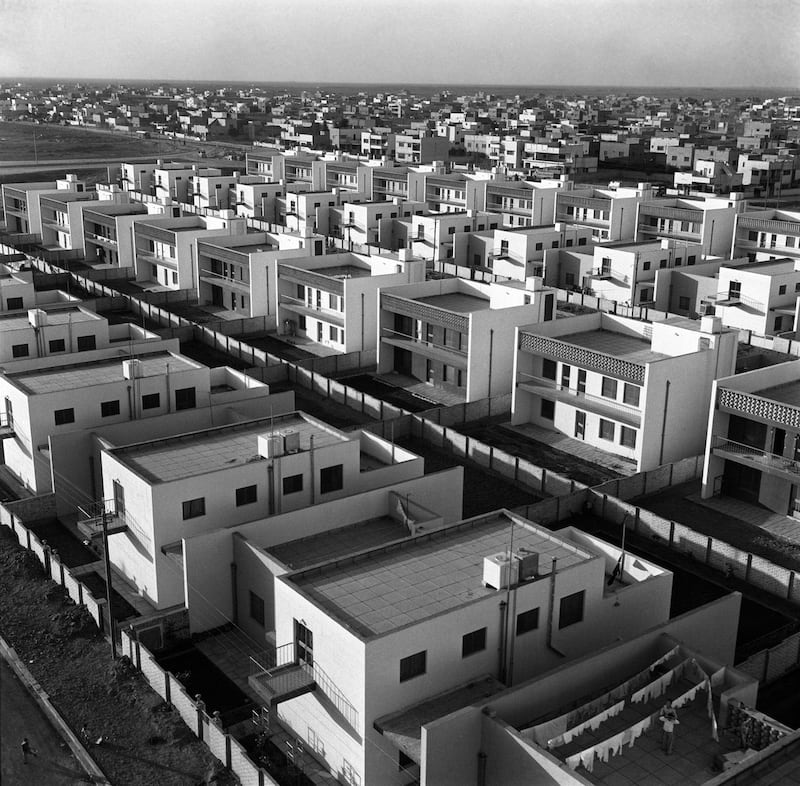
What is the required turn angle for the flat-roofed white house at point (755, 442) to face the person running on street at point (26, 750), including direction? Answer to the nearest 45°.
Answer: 0° — it already faces them

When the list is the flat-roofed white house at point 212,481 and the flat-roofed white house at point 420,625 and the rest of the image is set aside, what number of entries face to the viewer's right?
0

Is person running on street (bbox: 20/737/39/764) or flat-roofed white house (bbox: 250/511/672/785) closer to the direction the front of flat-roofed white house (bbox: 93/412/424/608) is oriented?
the person running on street

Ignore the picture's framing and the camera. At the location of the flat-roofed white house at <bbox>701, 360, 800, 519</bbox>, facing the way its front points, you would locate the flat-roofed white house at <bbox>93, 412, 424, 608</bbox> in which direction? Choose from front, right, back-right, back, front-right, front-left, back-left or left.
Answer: front

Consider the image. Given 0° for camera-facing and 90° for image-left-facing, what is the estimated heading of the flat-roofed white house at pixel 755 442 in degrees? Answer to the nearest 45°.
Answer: approximately 45°

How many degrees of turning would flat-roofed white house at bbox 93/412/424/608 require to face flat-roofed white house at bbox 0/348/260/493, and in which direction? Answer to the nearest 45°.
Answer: approximately 90° to its right

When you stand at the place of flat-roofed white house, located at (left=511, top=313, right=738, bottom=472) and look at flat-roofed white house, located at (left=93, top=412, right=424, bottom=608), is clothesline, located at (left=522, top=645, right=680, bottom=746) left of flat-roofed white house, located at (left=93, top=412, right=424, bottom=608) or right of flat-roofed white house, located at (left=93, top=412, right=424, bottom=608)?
left

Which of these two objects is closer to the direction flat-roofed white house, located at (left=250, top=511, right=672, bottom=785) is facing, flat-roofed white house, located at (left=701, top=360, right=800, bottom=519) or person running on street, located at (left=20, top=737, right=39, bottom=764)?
the person running on street

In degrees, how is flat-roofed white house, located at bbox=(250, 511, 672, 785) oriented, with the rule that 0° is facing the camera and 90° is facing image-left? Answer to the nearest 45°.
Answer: approximately 45°

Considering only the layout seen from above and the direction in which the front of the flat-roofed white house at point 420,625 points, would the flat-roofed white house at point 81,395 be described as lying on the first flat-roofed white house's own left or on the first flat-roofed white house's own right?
on the first flat-roofed white house's own right

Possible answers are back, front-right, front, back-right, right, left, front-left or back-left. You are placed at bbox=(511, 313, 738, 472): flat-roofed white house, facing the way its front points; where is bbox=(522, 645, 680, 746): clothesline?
front-left

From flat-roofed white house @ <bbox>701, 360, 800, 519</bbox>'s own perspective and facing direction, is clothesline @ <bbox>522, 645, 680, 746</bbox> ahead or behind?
ahead

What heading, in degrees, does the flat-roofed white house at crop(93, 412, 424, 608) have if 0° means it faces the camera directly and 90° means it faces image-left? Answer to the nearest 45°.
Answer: approximately 45°

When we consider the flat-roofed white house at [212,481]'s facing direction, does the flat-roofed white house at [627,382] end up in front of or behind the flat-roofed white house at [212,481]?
behind
